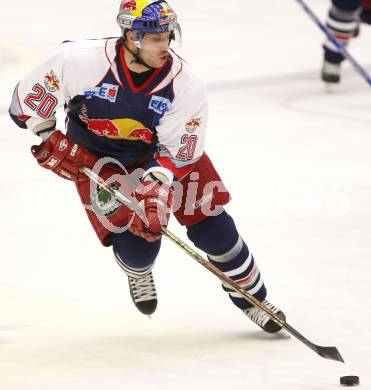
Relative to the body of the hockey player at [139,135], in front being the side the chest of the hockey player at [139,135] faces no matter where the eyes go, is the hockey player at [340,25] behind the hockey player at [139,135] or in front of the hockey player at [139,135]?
behind

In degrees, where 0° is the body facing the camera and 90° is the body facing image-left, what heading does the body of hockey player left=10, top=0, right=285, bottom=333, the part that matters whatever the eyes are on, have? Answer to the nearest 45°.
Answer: approximately 0°
